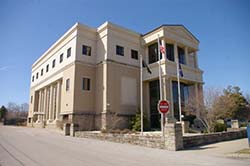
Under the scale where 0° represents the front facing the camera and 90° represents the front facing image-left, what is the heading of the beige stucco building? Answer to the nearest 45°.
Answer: approximately 315°

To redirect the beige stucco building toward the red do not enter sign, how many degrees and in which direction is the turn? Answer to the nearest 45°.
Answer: approximately 45° to its right

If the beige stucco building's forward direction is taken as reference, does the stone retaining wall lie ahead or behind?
ahead
